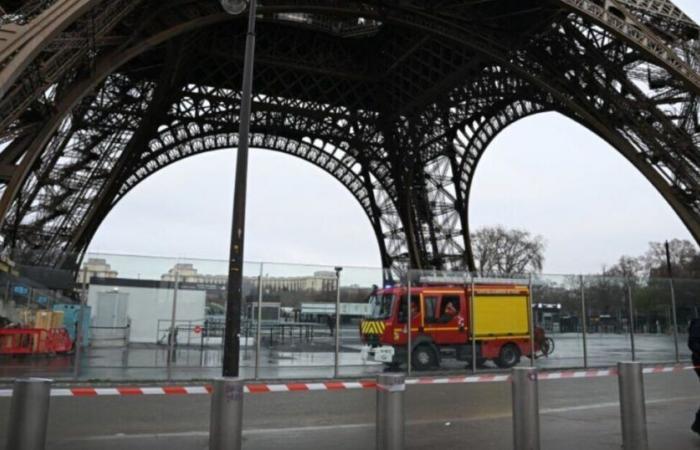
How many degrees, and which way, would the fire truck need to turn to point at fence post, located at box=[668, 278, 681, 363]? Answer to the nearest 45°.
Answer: approximately 180°

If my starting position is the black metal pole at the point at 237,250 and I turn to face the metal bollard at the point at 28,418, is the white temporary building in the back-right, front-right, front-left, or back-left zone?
back-right

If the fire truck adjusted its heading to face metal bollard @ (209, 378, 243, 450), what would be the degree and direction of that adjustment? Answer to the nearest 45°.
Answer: approximately 45° to its left

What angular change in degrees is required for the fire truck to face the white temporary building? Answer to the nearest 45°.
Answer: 0° — it already faces it

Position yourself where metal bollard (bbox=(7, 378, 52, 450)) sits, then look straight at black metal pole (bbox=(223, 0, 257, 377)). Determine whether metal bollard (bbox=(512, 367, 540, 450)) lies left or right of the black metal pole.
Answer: right

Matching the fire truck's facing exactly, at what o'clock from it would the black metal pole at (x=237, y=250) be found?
The black metal pole is roughly at 11 o'clock from the fire truck.

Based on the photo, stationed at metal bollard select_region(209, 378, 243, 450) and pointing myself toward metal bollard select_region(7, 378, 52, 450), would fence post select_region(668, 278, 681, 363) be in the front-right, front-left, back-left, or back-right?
back-right

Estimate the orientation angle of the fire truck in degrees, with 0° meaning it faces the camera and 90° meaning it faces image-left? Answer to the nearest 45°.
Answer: approximately 45°

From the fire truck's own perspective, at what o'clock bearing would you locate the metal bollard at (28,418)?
The metal bollard is roughly at 11 o'clock from the fire truck.
